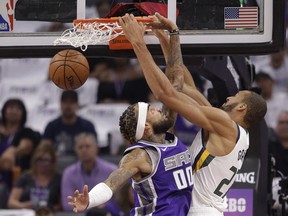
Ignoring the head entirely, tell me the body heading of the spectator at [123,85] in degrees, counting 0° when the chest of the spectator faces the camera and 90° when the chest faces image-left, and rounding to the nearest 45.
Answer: approximately 0°

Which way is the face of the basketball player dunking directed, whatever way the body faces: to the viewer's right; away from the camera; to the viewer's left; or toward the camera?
to the viewer's left

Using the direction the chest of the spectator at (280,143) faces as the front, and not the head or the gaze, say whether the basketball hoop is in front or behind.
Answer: in front

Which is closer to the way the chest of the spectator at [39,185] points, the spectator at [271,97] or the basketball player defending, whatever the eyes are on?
the basketball player defending

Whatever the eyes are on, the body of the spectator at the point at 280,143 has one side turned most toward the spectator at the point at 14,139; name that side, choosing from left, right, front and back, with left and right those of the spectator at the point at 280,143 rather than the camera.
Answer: right

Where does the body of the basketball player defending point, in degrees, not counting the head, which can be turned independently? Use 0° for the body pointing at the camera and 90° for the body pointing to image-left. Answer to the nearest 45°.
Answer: approximately 315°

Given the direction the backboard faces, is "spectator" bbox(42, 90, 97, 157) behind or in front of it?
behind
